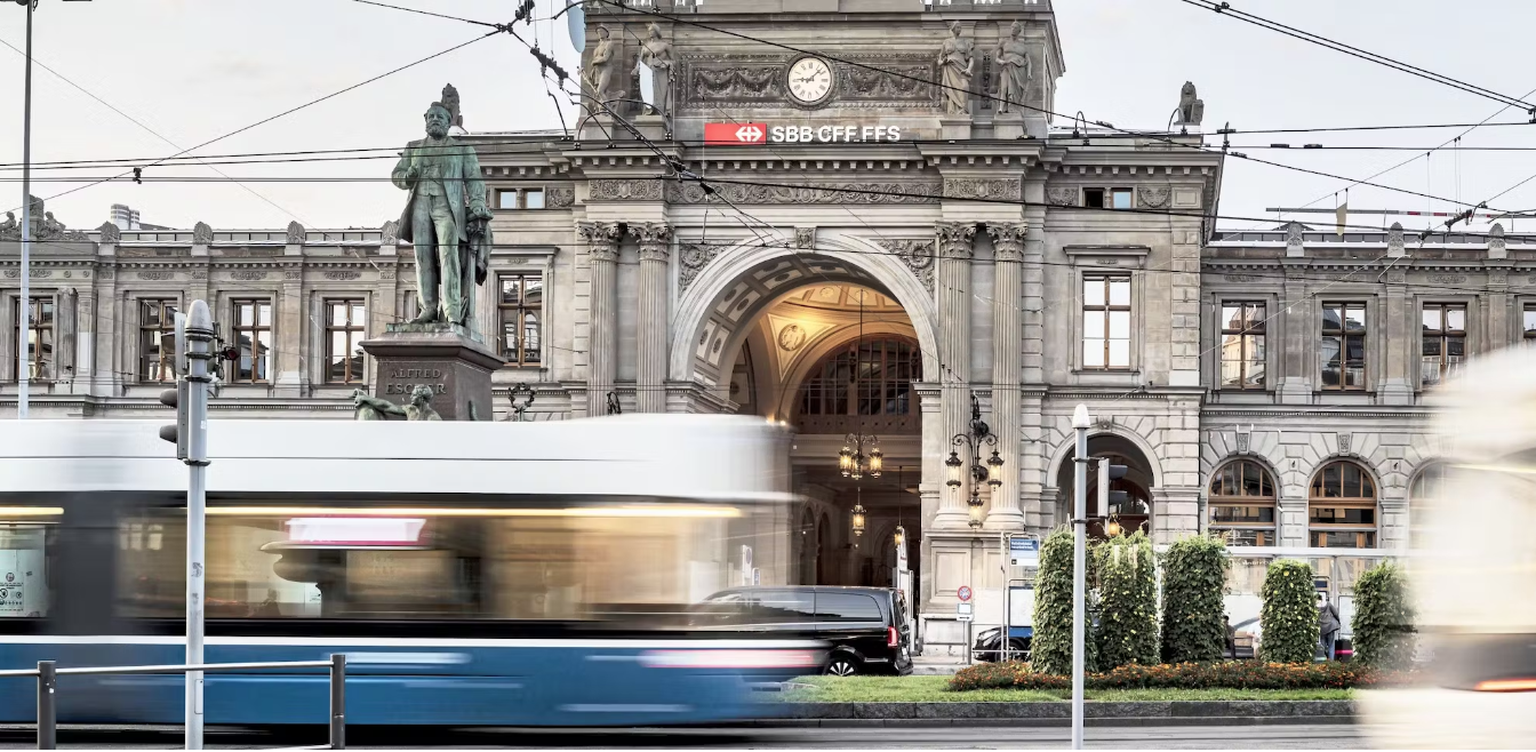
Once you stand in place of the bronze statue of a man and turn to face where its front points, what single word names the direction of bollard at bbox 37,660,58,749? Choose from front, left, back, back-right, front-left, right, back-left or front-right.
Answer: front

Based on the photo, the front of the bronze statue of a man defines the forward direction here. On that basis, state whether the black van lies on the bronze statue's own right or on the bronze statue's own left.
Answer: on the bronze statue's own left

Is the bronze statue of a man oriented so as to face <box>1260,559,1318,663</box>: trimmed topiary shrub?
no

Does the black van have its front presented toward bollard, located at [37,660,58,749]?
no

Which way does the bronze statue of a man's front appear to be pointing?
toward the camera

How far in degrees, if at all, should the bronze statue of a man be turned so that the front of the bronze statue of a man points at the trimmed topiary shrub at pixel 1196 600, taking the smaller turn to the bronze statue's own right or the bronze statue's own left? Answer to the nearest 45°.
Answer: approximately 90° to the bronze statue's own left

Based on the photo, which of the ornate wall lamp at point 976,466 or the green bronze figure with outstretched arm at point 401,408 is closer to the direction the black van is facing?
the green bronze figure with outstretched arm

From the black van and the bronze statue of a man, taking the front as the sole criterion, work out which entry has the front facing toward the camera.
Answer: the bronze statue of a man

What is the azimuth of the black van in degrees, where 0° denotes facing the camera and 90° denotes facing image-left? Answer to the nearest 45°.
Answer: approximately 90°

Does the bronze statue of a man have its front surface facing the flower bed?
no

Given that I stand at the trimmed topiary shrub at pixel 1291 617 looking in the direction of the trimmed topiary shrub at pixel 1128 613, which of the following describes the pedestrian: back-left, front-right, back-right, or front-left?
back-right

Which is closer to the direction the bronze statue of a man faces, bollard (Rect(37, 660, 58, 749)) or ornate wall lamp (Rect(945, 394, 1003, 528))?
the bollard

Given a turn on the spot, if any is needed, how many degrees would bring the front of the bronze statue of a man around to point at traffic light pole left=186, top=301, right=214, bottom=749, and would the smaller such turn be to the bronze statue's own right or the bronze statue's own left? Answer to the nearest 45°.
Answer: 0° — it already faces it
